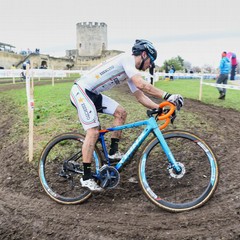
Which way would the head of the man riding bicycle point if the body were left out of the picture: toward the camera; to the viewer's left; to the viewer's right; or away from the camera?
to the viewer's right

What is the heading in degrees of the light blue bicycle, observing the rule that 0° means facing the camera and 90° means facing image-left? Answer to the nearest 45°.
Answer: approximately 270°
